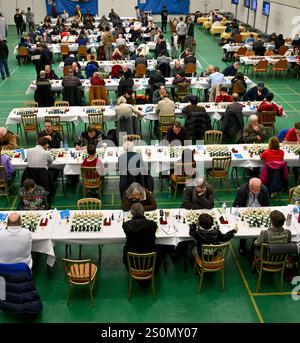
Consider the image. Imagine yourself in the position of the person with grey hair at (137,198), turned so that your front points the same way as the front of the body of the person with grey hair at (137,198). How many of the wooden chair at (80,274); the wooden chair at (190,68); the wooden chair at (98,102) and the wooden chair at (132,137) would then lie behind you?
3

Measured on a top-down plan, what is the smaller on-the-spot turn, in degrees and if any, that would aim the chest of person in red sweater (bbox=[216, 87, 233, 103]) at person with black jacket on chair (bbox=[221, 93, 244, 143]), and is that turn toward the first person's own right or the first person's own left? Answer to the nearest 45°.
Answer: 0° — they already face them

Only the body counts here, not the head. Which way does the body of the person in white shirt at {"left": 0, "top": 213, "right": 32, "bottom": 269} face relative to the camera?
away from the camera

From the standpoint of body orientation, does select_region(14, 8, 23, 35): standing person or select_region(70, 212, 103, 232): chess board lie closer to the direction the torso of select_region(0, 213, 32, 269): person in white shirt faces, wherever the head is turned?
the standing person

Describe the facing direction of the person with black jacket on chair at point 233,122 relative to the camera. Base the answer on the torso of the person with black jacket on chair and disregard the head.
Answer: away from the camera

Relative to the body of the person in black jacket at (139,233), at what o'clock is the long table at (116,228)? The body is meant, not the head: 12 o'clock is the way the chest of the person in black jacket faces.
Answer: The long table is roughly at 11 o'clock from the person in black jacket.
